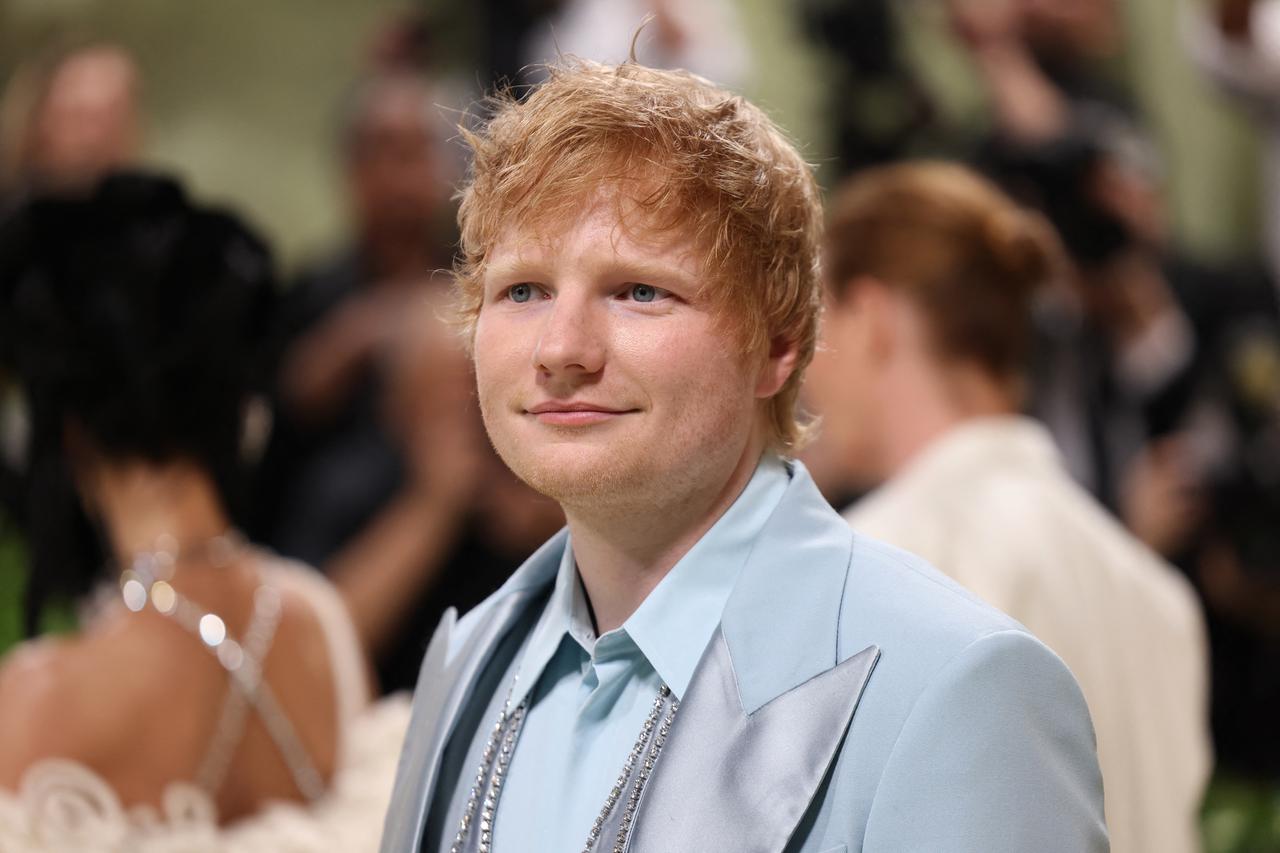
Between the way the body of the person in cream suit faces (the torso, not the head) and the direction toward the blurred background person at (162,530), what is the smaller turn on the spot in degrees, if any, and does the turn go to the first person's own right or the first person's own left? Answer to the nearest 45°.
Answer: approximately 45° to the first person's own left

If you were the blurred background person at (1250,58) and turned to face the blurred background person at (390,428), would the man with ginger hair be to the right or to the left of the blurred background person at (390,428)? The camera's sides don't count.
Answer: left

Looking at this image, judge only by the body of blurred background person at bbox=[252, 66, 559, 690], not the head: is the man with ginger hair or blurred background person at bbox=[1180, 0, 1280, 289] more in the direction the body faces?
the man with ginger hair

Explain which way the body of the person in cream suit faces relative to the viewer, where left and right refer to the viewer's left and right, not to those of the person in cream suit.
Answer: facing away from the viewer and to the left of the viewer

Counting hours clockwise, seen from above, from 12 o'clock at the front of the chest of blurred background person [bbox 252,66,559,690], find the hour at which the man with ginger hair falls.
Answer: The man with ginger hair is roughly at 12 o'clock from the blurred background person.

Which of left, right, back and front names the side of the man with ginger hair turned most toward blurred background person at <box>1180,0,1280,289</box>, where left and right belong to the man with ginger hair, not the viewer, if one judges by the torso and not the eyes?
back

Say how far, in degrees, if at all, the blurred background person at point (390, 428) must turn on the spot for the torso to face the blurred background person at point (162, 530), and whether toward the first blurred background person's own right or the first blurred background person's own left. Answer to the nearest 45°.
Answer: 0° — they already face them

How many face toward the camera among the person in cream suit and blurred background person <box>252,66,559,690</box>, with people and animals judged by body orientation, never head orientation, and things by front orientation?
1
